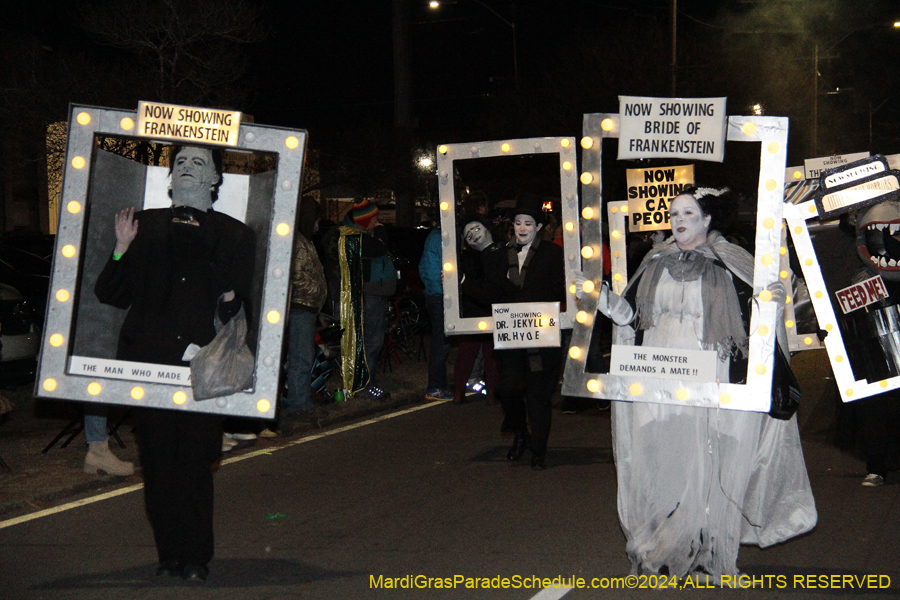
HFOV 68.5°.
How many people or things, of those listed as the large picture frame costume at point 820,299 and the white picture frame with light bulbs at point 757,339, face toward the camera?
2

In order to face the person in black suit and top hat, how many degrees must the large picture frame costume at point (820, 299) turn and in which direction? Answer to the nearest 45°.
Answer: approximately 90° to its right

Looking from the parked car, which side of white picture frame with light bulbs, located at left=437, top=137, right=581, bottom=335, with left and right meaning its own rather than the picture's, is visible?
right

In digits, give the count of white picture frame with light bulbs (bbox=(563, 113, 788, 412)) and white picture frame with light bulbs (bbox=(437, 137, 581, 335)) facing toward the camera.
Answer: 2

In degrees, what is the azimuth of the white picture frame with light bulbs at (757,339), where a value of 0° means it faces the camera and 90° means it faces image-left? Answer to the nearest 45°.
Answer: approximately 0°

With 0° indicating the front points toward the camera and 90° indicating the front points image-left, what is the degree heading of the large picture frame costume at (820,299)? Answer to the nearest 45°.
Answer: approximately 0°

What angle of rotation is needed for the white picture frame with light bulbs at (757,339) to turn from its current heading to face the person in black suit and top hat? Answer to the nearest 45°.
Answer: approximately 135° to its right

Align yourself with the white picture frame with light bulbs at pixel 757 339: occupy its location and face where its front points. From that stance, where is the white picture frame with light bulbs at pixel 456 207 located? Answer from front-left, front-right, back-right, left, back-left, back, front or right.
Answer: back-right

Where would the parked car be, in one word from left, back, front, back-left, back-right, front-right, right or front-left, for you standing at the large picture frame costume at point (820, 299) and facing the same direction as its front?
right
